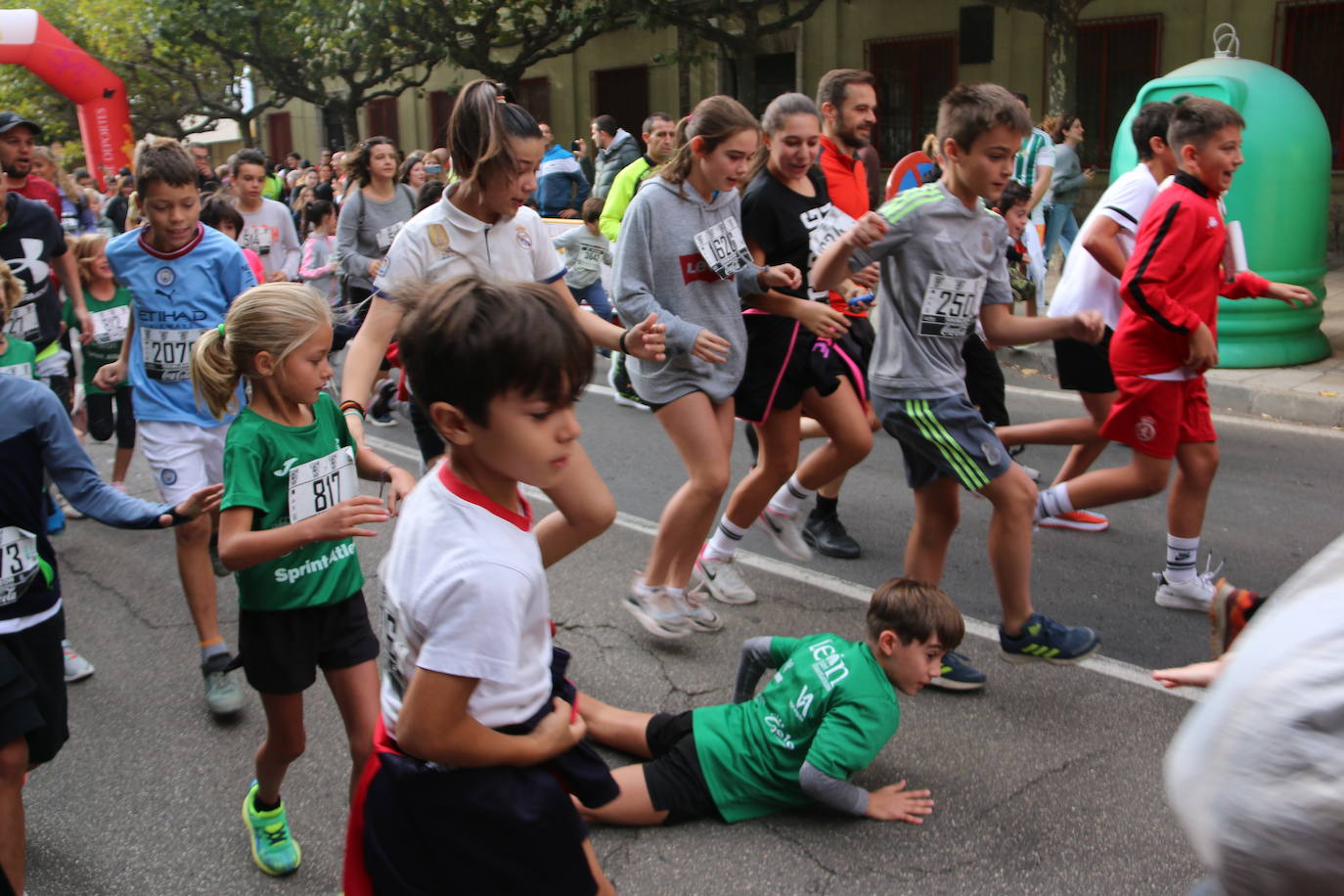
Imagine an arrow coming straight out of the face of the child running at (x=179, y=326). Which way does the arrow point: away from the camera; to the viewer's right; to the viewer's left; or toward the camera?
toward the camera

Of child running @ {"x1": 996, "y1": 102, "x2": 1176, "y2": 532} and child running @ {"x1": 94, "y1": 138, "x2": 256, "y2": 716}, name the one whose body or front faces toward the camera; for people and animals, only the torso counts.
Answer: child running @ {"x1": 94, "y1": 138, "x2": 256, "y2": 716}

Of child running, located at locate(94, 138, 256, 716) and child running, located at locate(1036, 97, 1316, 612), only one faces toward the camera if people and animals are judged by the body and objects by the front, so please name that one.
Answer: child running, located at locate(94, 138, 256, 716)

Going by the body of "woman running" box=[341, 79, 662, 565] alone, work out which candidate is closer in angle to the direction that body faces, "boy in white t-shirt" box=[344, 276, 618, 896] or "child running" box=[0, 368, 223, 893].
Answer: the boy in white t-shirt

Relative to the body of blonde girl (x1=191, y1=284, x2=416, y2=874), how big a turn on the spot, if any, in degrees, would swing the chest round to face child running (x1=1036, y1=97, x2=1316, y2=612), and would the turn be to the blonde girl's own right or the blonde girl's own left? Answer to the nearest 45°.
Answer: approximately 45° to the blonde girl's own left

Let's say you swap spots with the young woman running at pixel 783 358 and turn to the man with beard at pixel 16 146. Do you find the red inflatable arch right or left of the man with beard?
right

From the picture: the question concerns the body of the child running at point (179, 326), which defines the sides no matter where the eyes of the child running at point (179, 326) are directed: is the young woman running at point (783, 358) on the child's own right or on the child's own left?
on the child's own left

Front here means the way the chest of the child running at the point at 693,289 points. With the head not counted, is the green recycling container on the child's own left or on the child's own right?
on the child's own left

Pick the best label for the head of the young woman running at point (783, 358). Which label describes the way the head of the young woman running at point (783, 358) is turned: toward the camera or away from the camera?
toward the camera

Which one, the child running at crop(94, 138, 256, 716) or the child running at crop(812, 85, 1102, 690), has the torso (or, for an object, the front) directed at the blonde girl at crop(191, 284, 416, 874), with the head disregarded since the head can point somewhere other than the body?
the child running at crop(94, 138, 256, 716)

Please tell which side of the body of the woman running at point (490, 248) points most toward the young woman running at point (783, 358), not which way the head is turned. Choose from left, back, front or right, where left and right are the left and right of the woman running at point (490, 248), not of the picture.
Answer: left

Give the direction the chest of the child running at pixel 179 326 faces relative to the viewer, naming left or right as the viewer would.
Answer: facing the viewer

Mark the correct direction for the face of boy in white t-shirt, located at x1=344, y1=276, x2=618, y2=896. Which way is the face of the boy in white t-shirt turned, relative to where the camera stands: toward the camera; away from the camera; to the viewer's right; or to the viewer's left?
to the viewer's right

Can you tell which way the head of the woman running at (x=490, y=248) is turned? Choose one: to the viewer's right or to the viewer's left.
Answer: to the viewer's right
